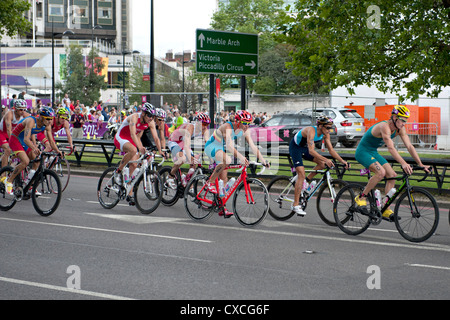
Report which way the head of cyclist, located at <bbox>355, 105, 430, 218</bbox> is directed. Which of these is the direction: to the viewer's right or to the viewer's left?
to the viewer's right

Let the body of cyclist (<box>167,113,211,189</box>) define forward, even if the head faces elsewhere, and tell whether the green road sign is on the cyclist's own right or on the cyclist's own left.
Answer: on the cyclist's own left

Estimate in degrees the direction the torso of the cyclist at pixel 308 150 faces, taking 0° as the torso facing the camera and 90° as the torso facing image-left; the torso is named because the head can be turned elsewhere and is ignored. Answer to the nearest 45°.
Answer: approximately 315°

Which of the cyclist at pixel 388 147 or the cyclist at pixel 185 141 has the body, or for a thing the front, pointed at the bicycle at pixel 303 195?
the cyclist at pixel 185 141

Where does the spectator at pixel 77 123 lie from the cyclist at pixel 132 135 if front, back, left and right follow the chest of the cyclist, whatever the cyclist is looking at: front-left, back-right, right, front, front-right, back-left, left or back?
back-left

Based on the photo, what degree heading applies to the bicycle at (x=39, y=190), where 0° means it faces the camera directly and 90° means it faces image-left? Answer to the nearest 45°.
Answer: approximately 315°

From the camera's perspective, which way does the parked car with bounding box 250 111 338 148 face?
to the viewer's left

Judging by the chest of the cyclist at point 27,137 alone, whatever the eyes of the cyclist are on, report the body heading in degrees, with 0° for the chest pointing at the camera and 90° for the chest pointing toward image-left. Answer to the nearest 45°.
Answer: approximately 315°

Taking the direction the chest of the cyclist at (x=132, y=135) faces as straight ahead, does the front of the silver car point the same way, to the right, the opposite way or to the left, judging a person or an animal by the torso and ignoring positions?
the opposite way

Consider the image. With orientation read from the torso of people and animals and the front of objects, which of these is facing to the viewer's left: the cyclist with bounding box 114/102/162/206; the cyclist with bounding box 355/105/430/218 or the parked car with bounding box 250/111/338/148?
the parked car

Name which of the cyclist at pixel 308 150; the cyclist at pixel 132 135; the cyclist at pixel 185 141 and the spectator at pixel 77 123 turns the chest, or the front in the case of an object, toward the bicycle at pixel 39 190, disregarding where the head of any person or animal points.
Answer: the spectator

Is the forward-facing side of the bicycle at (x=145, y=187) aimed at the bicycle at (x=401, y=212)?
yes

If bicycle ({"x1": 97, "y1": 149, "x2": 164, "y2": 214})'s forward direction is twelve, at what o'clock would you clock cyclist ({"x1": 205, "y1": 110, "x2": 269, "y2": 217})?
The cyclist is roughly at 12 o'clock from the bicycle.

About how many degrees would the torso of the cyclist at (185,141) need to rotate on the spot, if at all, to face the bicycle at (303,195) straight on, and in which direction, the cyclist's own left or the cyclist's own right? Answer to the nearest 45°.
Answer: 0° — they already face it

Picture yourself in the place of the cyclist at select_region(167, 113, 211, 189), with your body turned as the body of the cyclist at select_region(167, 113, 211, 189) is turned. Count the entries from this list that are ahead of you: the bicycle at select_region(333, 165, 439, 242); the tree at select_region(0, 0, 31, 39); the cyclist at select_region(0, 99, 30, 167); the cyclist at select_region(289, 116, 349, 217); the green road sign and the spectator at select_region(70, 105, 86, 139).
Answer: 2
